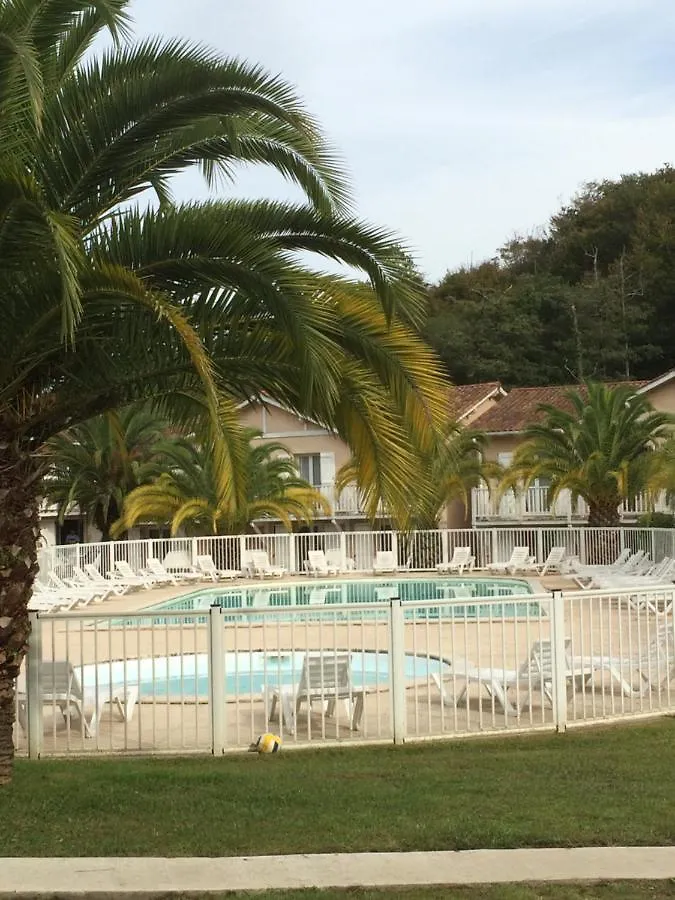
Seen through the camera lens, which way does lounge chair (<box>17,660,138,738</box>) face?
facing away from the viewer and to the right of the viewer

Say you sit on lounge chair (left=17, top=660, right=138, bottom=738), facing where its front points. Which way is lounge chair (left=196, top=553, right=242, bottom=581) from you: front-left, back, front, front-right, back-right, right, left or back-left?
front-left

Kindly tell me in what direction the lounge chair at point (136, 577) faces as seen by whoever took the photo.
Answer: facing to the right of the viewer

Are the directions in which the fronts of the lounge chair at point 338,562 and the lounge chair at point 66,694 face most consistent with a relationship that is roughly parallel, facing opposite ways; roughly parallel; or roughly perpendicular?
roughly perpendicular

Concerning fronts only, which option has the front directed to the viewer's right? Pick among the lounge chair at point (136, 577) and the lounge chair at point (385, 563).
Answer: the lounge chair at point (136, 577)

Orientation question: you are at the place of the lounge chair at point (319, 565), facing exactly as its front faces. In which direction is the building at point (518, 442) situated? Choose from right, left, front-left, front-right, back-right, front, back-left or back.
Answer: left

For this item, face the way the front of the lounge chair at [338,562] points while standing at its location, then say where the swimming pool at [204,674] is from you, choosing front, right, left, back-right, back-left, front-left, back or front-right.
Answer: front-right

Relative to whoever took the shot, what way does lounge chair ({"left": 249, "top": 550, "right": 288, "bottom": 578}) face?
facing the viewer and to the right of the viewer

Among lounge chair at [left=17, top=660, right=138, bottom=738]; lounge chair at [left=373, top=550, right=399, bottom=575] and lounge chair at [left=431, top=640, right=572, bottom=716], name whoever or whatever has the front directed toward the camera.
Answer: lounge chair at [left=373, top=550, right=399, bottom=575]

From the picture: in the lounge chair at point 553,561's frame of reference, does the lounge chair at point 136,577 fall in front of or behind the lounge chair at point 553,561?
in front

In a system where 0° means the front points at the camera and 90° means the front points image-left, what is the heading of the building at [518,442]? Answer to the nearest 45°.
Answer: approximately 0°

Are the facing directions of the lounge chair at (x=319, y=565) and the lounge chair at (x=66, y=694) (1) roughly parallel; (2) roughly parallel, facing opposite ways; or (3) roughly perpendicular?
roughly perpendicular
